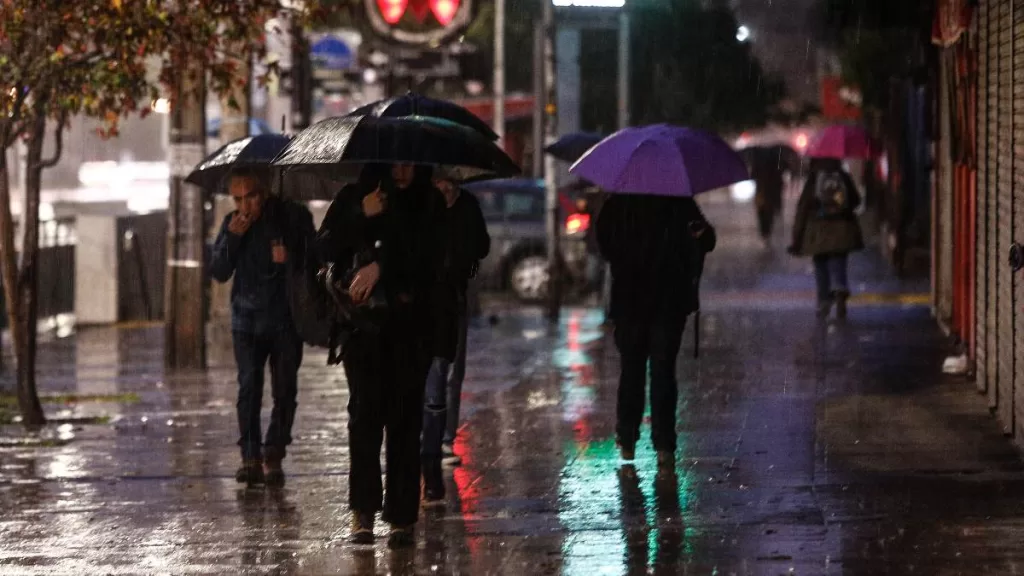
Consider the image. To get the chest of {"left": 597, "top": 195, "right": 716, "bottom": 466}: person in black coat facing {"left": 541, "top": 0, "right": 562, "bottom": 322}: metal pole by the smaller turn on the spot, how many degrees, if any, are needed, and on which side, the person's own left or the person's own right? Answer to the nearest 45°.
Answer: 0° — they already face it

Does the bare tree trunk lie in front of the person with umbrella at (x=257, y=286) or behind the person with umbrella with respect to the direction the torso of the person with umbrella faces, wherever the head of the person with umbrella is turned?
behind

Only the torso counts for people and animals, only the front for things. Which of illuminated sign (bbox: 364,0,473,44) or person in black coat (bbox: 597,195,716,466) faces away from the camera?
the person in black coat

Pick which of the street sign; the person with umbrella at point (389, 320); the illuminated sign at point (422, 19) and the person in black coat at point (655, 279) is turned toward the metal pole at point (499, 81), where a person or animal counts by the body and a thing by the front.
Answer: the person in black coat

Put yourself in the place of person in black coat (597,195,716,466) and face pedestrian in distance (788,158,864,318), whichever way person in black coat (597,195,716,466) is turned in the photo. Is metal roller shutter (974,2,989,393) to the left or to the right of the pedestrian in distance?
right

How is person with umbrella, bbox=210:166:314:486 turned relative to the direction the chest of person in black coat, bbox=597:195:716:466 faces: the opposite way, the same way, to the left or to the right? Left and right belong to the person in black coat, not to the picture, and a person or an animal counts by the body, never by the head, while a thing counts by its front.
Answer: the opposite way

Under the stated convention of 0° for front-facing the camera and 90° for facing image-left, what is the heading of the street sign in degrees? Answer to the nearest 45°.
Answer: approximately 0°

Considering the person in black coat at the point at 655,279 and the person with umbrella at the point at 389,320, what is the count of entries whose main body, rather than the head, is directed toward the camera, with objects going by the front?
1

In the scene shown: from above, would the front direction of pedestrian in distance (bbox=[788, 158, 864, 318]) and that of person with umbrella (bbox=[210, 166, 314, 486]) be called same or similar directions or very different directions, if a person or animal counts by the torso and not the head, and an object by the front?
very different directions

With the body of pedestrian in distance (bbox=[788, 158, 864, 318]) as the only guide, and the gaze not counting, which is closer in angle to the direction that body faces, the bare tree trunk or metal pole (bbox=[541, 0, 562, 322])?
the metal pole

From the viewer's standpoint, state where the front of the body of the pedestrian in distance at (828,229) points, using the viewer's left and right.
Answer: facing away from the viewer

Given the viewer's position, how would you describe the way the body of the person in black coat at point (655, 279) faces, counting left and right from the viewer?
facing away from the viewer
